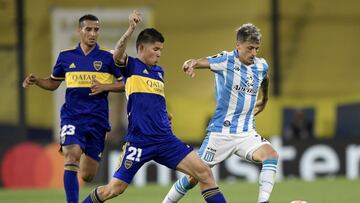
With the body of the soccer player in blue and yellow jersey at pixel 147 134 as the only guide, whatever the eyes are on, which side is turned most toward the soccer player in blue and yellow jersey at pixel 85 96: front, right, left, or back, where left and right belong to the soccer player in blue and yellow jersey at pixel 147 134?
back

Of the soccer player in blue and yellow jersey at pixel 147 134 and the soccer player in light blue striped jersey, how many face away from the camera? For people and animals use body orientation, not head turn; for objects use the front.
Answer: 0

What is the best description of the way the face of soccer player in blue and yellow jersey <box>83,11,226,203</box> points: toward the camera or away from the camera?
toward the camera

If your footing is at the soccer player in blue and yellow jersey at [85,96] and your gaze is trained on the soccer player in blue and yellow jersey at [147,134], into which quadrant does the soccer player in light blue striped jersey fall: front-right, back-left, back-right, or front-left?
front-left

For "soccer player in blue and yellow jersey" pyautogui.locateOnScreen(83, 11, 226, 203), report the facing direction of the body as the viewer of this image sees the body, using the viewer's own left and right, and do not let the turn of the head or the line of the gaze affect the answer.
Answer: facing the viewer and to the right of the viewer

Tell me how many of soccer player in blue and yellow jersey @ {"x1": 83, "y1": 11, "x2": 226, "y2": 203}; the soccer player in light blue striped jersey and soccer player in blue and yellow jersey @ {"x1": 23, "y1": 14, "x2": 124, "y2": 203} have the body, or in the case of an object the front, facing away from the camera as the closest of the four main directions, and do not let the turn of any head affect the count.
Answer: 0

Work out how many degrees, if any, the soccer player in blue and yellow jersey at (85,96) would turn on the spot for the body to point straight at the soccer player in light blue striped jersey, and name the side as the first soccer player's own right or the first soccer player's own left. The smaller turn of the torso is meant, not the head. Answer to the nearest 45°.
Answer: approximately 45° to the first soccer player's own left

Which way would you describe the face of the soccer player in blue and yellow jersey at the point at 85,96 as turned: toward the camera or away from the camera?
toward the camera

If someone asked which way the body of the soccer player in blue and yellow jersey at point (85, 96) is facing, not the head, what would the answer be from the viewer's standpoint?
toward the camera

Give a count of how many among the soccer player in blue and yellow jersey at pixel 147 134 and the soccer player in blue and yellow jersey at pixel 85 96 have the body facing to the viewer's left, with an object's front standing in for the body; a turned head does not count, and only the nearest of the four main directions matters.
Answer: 0

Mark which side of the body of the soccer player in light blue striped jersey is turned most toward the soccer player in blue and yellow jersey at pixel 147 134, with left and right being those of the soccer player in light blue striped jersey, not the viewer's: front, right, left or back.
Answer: right

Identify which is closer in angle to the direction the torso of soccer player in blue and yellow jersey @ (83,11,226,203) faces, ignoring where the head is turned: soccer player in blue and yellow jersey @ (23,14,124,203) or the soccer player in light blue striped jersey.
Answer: the soccer player in light blue striped jersey
